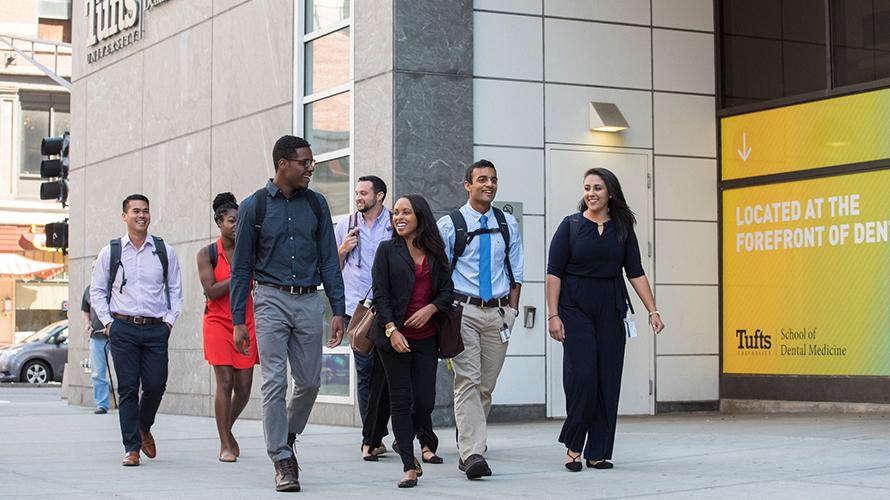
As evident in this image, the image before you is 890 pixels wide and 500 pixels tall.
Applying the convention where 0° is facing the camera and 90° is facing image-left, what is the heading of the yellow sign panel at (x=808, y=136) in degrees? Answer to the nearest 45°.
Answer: approximately 45°

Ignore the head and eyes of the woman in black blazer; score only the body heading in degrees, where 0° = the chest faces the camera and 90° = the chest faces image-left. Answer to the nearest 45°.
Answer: approximately 0°

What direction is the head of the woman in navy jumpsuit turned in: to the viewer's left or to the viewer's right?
to the viewer's left

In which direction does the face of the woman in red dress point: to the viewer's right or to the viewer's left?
to the viewer's right

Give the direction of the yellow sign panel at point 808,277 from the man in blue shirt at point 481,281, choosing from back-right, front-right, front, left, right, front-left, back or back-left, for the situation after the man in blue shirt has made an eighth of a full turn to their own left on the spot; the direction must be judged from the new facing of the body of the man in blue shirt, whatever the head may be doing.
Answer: left
